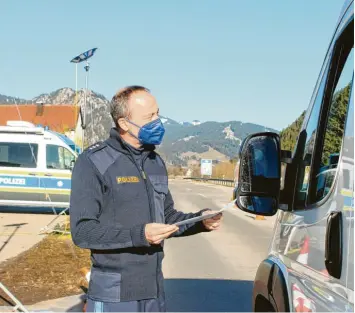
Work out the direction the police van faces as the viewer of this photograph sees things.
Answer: facing to the right of the viewer

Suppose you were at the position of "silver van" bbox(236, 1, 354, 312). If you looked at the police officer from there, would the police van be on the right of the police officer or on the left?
right

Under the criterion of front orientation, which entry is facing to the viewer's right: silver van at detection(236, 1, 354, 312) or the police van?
the police van

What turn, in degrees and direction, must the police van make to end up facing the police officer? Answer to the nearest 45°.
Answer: approximately 90° to its right

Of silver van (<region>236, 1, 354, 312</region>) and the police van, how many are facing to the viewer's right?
1

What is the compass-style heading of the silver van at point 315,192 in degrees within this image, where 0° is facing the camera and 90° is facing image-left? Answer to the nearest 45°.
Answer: approximately 135°

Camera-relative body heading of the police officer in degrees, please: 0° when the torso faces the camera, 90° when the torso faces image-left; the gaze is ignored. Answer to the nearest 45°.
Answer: approximately 315°

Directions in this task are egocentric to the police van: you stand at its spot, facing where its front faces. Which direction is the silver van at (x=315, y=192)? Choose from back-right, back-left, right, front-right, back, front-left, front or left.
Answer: right

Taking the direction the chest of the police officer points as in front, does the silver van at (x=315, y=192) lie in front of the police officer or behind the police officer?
in front

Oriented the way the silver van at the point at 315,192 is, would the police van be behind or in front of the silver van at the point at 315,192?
in front
